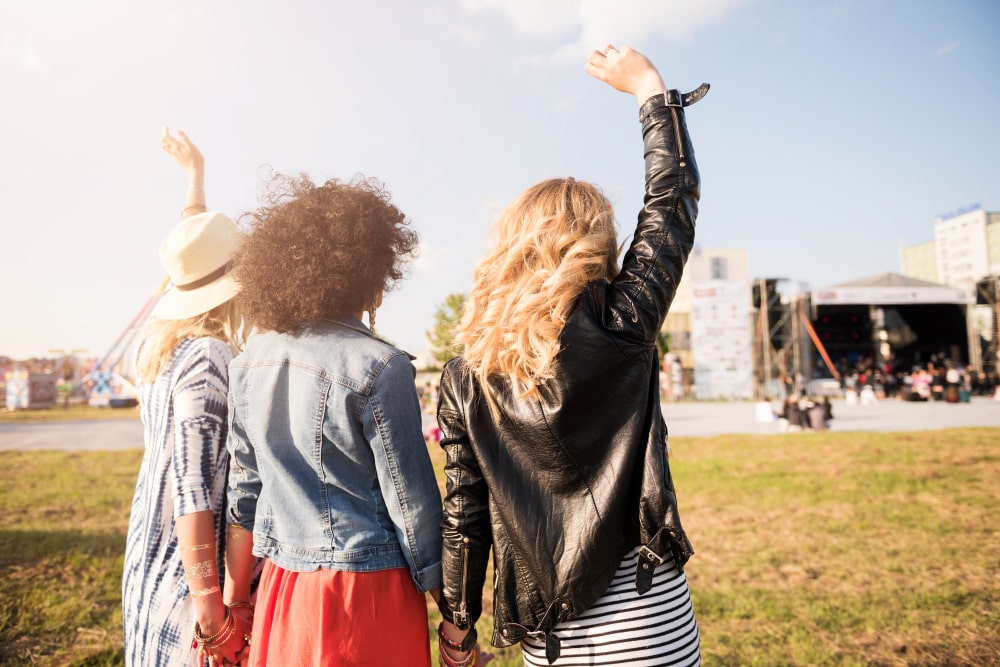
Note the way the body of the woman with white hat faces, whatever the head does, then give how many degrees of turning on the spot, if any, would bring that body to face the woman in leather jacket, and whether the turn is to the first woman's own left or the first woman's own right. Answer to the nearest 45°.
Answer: approximately 90° to the first woman's own right

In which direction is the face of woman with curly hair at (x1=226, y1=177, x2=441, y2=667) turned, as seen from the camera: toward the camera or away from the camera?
away from the camera

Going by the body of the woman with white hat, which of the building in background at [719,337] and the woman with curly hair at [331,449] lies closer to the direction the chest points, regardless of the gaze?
the building in background

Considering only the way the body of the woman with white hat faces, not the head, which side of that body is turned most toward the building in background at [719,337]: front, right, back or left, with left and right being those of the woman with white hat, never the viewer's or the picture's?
front

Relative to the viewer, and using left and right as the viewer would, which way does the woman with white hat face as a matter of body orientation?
facing away from the viewer and to the right of the viewer

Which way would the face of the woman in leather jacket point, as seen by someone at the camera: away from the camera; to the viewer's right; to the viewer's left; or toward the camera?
away from the camera

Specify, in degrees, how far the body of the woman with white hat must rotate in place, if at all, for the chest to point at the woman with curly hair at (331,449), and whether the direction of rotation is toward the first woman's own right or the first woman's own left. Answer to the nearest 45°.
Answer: approximately 90° to the first woman's own right

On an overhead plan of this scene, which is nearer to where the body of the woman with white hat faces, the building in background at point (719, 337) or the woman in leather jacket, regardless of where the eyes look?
the building in background
